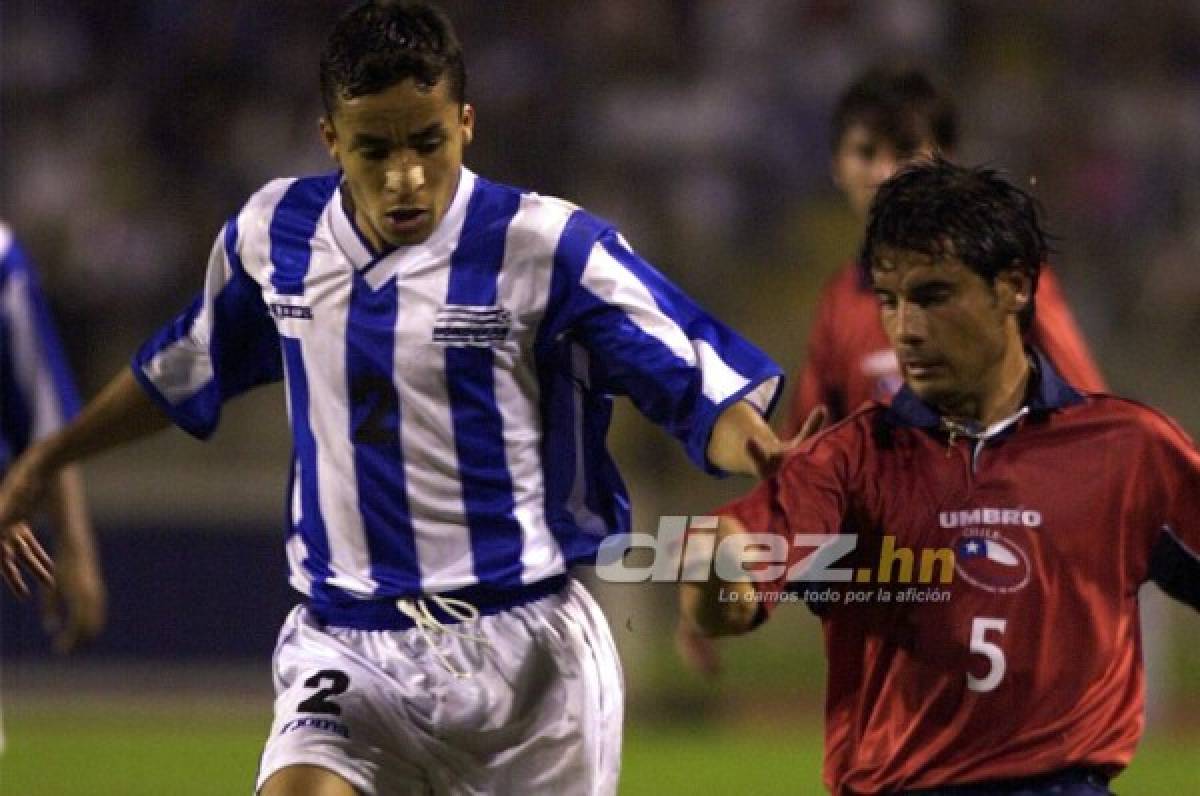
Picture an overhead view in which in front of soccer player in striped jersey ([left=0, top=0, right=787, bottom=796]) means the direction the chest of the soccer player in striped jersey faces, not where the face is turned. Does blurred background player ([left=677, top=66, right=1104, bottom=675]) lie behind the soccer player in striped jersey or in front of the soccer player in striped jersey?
behind

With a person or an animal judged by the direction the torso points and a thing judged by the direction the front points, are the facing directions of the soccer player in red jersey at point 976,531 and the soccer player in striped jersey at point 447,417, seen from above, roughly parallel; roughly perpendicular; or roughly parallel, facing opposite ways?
roughly parallel

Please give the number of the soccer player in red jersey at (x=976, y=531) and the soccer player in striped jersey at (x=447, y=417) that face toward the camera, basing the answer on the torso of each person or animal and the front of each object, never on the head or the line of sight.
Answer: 2

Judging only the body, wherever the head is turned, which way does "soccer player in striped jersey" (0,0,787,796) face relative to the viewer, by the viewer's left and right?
facing the viewer

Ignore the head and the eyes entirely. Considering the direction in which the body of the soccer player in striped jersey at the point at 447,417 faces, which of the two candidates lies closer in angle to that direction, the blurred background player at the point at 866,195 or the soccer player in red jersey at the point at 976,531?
the soccer player in red jersey

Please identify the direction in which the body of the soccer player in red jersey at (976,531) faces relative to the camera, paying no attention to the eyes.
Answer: toward the camera

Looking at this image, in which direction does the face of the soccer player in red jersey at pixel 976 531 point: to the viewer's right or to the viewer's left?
to the viewer's left

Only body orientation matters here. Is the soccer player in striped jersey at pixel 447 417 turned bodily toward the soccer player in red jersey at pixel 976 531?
no

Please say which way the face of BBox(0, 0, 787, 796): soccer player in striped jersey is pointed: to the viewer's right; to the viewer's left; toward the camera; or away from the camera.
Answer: toward the camera

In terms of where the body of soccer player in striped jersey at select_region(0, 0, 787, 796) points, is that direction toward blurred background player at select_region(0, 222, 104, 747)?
no

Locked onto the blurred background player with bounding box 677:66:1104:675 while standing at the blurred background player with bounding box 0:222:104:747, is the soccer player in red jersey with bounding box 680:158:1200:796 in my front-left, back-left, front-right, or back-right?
front-right

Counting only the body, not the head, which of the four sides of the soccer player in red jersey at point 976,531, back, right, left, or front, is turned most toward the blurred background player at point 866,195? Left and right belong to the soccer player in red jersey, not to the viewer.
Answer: back
